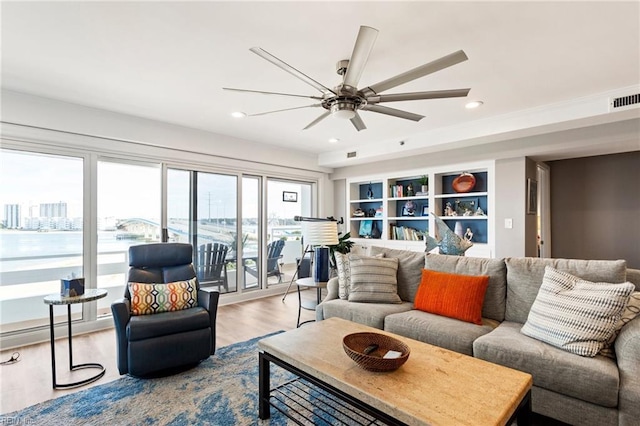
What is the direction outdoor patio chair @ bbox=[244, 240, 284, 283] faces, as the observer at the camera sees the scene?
facing away from the viewer and to the left of the viewer

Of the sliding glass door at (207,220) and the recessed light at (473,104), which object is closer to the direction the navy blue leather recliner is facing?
the recessed light

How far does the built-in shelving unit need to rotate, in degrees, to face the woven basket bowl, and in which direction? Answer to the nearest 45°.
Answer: approximately 45° to its left

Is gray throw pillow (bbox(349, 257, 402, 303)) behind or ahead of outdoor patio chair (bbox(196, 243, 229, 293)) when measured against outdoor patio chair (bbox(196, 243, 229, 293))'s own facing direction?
behind

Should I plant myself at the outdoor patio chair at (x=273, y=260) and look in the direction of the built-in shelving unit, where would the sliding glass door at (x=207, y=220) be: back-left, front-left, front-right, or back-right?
back-right

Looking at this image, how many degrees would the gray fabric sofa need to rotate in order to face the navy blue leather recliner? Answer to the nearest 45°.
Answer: approximately 45° to its right
